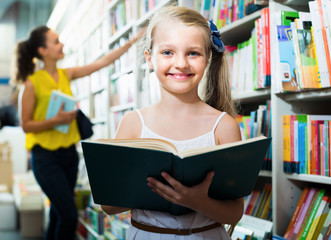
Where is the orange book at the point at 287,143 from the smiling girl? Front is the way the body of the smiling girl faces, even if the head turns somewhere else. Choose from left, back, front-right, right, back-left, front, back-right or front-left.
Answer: back-left

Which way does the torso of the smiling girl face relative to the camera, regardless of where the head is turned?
toward the camera
